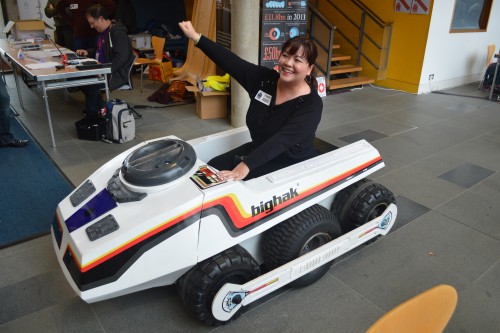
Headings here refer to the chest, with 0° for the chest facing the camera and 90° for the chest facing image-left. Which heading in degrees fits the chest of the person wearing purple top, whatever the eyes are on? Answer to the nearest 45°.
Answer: approximately 90°

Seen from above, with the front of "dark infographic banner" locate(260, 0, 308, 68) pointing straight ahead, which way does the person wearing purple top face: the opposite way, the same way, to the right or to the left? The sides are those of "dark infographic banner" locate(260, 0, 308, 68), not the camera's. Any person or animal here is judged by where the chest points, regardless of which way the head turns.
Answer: to the right

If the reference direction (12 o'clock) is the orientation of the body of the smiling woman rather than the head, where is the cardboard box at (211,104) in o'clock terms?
The cardboard box is roughly at 4 o'clock from the smiling woman.

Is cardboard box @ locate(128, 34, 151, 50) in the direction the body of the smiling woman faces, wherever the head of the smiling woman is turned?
no

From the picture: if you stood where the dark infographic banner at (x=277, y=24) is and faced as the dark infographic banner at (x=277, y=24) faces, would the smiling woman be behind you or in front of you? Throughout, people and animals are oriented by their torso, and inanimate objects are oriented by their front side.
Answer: in front

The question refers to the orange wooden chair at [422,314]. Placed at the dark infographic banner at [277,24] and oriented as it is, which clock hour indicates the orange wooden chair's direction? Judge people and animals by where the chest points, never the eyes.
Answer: The orange wooden chair is roughly at 12 o'clock from the dark infographic banner.

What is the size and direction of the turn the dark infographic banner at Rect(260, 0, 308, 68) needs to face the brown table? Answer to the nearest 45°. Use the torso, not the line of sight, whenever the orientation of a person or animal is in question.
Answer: approximately 45° to its right

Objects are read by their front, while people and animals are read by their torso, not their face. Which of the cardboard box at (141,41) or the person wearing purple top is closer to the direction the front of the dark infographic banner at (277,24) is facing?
the person wearing purple top

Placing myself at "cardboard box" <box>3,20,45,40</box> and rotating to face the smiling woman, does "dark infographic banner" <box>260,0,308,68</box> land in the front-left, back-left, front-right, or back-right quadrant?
front-left

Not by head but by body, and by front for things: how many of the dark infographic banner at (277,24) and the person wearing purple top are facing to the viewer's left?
1

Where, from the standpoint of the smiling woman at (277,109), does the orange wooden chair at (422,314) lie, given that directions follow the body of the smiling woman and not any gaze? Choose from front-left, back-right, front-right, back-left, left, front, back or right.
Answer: front-left

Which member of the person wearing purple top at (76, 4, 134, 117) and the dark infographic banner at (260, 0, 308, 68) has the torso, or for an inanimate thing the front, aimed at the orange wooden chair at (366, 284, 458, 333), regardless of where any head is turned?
the dark infographic banner

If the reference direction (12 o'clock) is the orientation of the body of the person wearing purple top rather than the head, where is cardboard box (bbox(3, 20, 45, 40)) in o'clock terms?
The cardboard box is roughly at 2 o'clock from the person wearing purple top.

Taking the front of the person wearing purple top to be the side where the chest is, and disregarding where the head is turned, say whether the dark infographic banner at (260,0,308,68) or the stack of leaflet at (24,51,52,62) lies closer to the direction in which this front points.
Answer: the stack of leaflet

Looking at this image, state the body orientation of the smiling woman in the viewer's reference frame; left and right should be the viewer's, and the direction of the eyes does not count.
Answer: facing the viewer and to the left of the viewer

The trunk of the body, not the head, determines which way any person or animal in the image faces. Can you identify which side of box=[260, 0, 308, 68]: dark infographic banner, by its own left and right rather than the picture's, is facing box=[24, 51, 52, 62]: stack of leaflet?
right

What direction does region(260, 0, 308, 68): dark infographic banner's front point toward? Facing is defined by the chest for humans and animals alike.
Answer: toward the camera

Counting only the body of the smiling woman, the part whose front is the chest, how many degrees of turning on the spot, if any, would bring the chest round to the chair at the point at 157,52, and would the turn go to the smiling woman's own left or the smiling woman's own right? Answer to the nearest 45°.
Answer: approximately 135° to the smiling woman's own right

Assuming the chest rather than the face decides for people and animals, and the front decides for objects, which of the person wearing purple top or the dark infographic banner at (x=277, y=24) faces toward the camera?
the dark infographic banner

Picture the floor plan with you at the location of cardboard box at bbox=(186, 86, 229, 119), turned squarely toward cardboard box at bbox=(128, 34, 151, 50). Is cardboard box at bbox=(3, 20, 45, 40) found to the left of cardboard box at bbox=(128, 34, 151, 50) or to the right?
left
